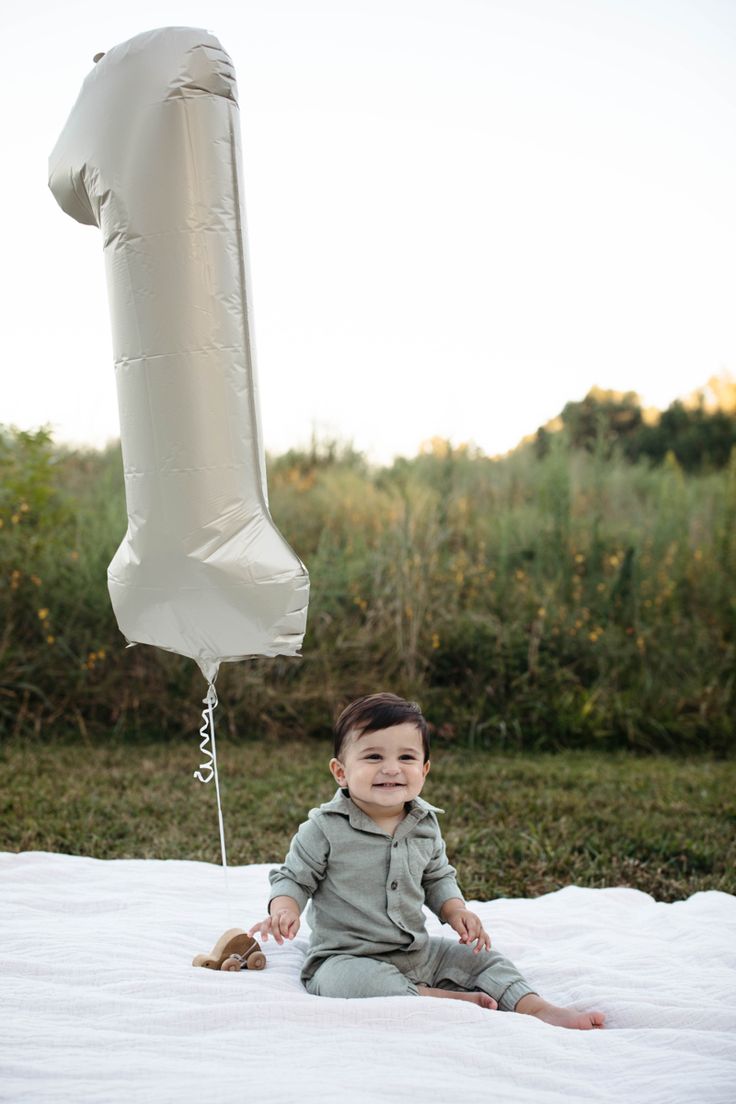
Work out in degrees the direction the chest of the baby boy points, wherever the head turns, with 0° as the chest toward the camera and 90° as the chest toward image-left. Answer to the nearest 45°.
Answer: approximately 315°
